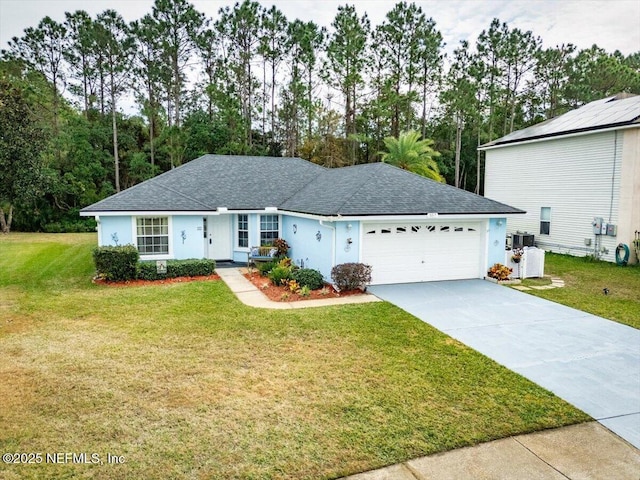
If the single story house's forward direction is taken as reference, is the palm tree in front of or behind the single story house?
behind

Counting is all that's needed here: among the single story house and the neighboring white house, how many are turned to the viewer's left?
0

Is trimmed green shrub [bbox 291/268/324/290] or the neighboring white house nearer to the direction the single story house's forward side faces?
the trimmed green shrub

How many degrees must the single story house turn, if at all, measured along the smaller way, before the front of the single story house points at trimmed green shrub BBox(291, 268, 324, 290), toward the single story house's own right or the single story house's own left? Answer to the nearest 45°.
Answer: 0° — it already faces it

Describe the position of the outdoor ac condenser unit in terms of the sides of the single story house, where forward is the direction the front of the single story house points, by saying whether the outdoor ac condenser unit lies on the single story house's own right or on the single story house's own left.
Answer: on the single story house's own left

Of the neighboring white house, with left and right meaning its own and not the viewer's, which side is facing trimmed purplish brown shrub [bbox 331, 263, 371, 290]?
right

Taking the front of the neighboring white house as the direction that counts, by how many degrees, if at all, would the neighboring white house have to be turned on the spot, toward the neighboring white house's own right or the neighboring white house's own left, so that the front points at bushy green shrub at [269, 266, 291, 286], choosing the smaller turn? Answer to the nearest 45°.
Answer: approximately 90° to the neighboring white house's own right

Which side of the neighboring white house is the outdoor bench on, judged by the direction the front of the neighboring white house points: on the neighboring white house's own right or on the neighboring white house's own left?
on the neighboring white house's own right

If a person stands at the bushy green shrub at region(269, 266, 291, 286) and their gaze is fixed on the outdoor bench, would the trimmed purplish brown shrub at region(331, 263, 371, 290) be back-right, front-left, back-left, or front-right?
back-right

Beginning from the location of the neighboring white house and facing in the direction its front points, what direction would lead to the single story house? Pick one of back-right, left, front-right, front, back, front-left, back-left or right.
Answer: right

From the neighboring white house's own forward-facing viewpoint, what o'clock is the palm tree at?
The palm tree is roughly at 5 o'clock from the neighboring white house.

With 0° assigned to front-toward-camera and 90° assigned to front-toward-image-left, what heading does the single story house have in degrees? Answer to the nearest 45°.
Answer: approximately 0°
